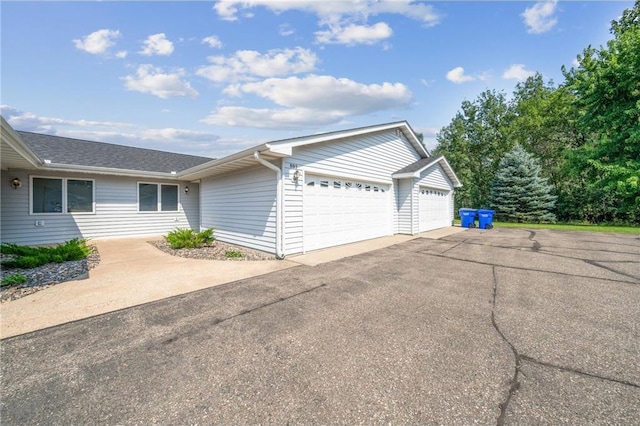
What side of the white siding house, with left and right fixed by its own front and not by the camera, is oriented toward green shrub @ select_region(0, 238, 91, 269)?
right

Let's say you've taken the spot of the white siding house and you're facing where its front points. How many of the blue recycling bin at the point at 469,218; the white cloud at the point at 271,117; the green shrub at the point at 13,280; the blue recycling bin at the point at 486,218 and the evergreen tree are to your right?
1

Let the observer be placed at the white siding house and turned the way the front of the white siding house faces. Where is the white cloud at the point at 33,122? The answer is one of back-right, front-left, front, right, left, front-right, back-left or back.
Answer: back

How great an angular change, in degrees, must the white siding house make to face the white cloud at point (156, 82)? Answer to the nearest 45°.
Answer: approximately 180°

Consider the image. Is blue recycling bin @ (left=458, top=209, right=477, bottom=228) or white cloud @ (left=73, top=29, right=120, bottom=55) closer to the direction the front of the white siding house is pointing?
the blue recycling bin

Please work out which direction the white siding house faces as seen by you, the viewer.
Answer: facing the viewer and to the right of the viewer
